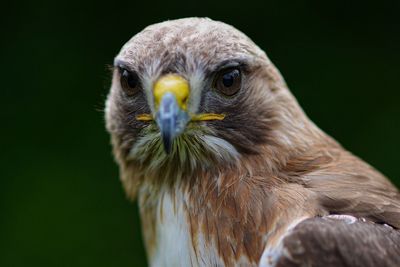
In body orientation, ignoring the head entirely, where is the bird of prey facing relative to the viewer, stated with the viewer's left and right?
facing the viewer and to the left of the viewer
